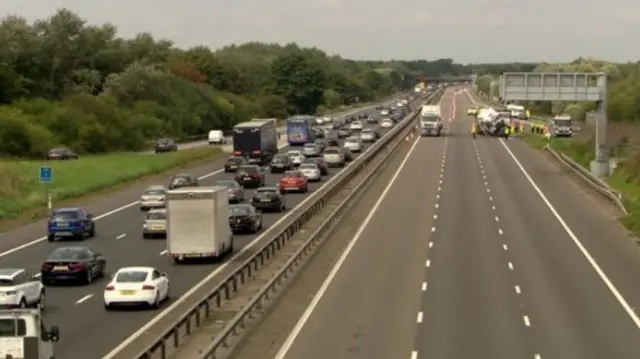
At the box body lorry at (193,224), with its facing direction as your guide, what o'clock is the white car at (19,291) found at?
The white car is roughly at 7 o'clock from the box body lorry.

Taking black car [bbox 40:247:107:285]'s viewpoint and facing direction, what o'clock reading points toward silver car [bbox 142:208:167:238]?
The silver car is roughly at 11 o'clock from the black car.

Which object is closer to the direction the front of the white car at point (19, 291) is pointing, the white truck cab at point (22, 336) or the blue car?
the blue car

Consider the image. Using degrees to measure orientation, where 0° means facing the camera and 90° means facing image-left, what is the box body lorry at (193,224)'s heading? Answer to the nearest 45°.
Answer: approximately 180°

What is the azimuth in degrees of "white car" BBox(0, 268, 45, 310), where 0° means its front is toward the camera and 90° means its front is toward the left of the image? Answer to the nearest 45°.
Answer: approximately 225°

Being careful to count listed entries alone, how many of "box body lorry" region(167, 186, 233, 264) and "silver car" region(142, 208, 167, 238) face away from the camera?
2

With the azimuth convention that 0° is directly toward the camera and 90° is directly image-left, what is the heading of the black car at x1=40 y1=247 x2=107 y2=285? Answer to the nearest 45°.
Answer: approximately 225°

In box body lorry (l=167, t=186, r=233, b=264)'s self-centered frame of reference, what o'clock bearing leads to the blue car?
The blue car is roughly at 11 o'clock from the box body lorry.

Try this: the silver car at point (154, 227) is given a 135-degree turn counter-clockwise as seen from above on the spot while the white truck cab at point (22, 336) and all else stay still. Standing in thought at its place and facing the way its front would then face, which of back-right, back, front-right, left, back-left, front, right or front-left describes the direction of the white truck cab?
front-left

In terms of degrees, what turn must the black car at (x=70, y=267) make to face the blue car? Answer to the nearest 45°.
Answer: approximately 45° to its left

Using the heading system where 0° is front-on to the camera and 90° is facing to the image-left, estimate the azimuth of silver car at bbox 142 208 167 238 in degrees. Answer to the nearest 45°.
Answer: approximately 180°
